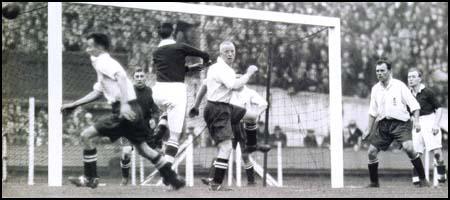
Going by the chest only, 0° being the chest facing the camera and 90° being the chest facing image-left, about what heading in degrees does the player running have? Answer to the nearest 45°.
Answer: approximately 90°

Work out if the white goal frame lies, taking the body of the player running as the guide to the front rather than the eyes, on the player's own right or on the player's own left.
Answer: on the player's own right
